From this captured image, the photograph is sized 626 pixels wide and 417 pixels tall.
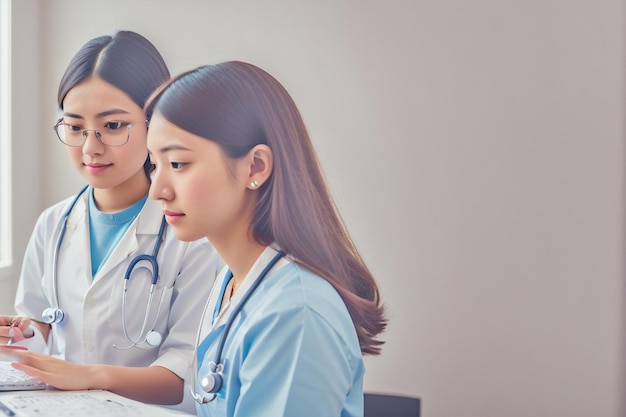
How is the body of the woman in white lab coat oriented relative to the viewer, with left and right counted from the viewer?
facing the viewer and to the left of the viewer

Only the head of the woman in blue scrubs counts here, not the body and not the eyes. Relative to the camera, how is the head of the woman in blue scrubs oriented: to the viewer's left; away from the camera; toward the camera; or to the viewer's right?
to the viewer's left

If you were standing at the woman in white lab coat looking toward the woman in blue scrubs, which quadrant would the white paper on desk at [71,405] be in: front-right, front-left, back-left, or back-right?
front-right

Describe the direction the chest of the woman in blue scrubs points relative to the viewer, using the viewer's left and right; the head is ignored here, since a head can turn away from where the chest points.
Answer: facing to the left of the viewer

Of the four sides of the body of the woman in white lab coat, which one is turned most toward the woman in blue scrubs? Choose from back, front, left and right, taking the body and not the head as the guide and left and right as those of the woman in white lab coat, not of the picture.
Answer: left

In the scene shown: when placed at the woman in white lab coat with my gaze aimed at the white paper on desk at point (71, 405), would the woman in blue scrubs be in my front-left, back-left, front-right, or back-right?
front-left

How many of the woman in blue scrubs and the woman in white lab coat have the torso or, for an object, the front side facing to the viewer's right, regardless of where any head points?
0

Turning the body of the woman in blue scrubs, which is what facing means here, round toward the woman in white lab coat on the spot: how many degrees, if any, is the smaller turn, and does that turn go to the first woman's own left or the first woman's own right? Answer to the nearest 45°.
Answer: approximately 45° to the first woman's own right
